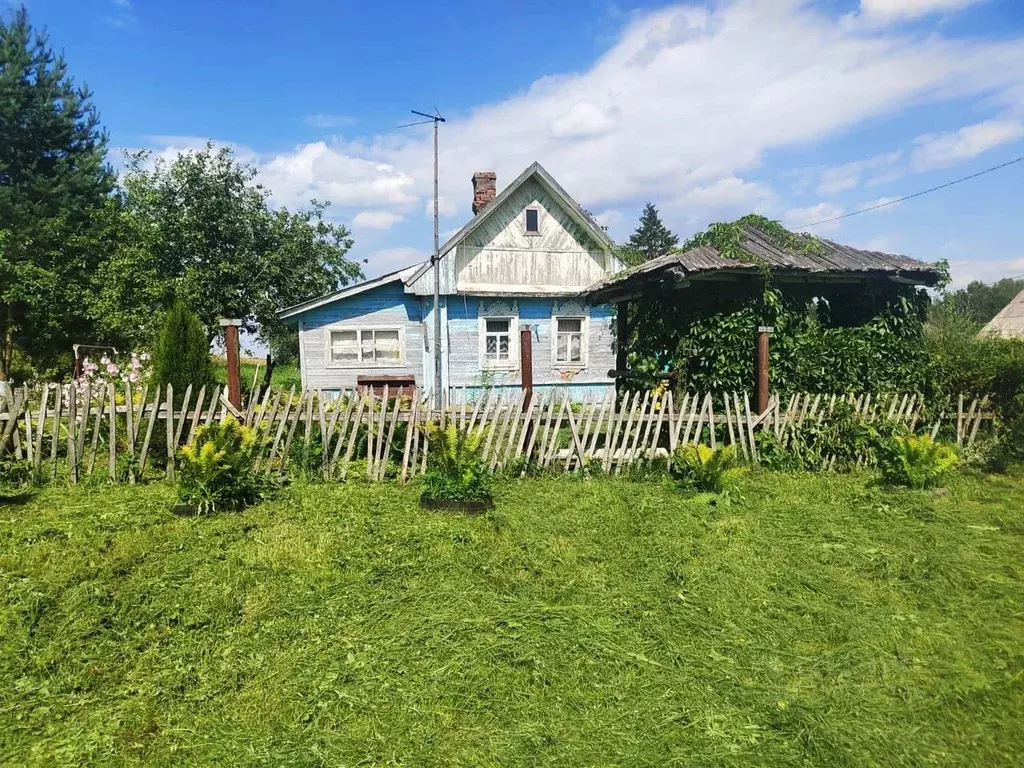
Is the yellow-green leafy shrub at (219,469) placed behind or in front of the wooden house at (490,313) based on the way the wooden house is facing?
in front

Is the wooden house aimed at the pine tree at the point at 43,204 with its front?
no

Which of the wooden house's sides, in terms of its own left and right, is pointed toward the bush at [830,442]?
front

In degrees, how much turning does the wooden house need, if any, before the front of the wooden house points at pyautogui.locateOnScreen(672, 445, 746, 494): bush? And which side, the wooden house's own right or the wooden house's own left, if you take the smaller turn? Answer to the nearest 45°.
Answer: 0° — it already faces it

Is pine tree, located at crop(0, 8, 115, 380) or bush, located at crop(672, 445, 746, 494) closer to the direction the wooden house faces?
the bush

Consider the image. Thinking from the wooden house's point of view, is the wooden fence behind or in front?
in front

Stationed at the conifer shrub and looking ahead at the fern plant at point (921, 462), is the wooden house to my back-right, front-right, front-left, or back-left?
front-left

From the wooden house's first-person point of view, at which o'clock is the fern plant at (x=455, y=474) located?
The fern plant is roughly at 12 o'clock from the wooden house.

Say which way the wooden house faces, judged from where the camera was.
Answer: facing the viewer

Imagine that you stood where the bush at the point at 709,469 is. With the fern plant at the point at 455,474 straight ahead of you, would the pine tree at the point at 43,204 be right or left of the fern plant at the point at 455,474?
right

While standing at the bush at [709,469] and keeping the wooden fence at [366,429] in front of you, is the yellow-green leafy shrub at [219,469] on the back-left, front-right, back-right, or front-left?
front-left

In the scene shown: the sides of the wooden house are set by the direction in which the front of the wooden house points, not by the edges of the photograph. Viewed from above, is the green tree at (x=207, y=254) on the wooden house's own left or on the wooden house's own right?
on the wooden house's own right

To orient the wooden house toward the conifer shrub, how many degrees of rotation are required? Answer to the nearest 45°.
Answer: approximately 45° to its right

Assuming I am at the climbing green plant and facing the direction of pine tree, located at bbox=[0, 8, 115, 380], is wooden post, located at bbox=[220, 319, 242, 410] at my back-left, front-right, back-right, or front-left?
front-left
